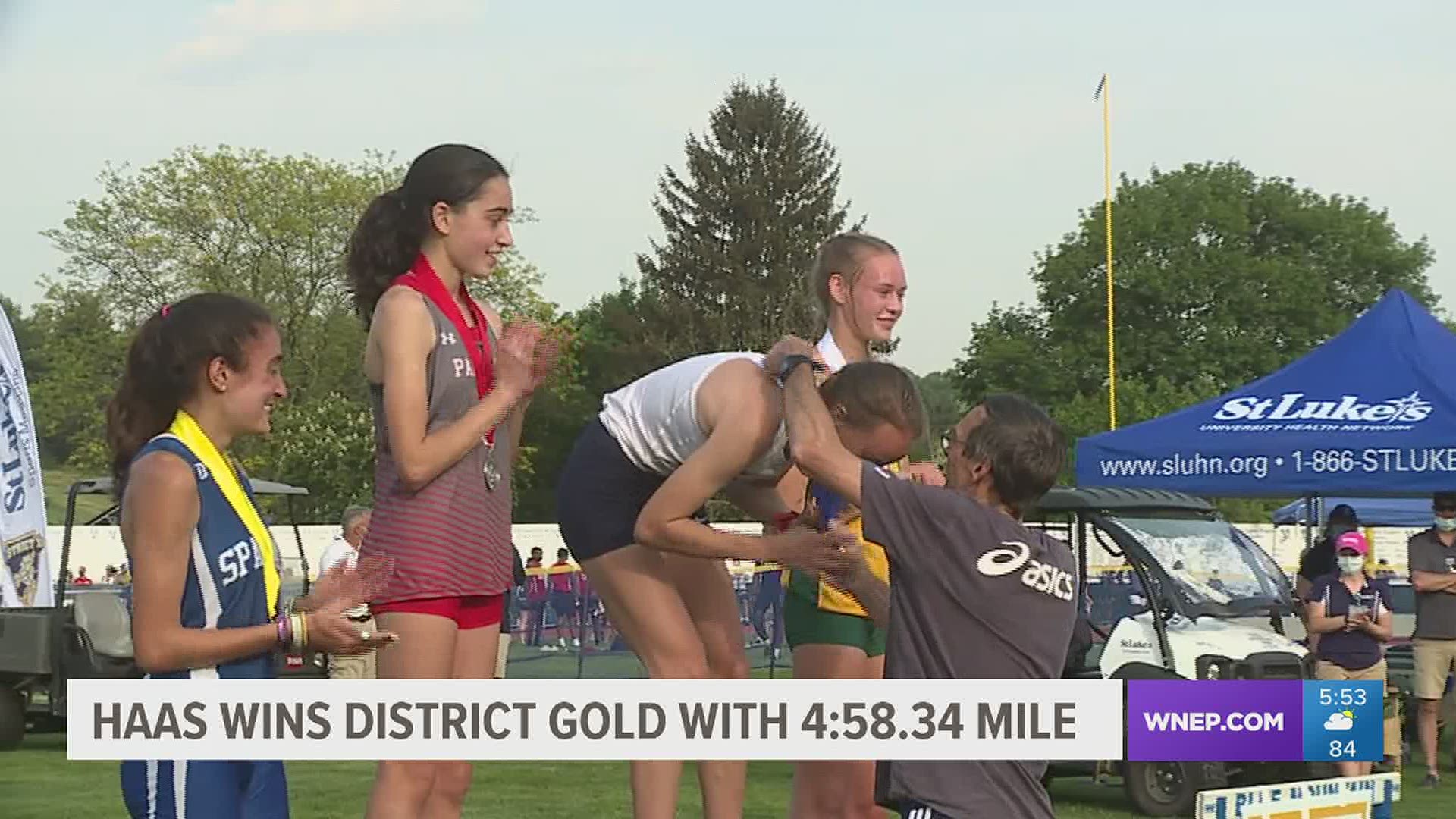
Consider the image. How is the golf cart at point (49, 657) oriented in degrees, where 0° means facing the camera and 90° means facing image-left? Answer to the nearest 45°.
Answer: approximately 270°

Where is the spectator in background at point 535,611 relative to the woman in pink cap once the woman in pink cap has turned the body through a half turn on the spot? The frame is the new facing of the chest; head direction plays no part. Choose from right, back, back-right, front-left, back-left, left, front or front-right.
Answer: front-left

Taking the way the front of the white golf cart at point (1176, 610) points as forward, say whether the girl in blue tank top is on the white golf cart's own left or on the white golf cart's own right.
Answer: on the white golf cart's own right

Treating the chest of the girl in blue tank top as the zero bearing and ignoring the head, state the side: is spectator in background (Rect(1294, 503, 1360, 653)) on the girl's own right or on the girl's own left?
on the girl's own left

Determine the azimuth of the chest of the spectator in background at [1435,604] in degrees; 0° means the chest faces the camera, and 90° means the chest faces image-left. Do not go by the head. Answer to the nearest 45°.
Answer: approximately 0°

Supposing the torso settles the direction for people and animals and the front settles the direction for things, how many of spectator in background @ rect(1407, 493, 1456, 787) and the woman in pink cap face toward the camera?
2

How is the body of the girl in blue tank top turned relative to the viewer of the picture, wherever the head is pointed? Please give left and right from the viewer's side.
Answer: facing to the right of the viewer

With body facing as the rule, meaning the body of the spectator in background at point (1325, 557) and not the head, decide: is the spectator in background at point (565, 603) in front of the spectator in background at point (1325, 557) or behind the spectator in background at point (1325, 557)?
behind

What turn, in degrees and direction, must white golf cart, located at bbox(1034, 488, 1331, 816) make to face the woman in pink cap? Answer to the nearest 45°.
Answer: approximately 90° to its left

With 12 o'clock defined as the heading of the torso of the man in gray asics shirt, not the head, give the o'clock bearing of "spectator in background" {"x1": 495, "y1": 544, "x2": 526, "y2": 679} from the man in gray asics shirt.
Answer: The spectator in background is roughly at 1 o'clock from the man in gray asics shirt.

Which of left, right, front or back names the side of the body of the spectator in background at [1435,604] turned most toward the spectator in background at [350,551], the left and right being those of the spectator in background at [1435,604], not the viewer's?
right
